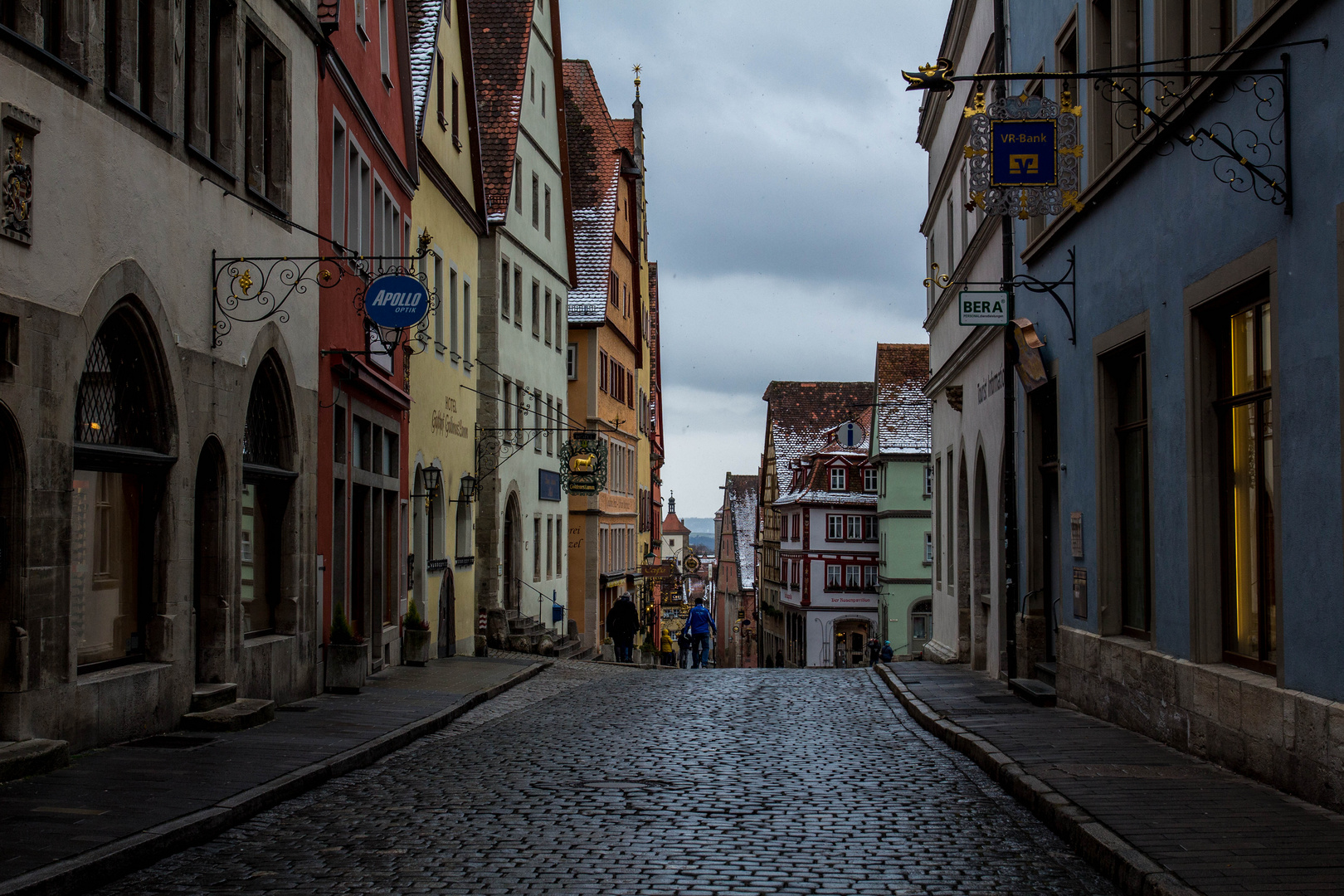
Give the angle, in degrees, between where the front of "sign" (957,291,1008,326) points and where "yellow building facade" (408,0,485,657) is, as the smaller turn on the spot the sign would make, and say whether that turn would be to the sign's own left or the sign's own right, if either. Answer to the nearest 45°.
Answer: approximately 135° to the sign's own right

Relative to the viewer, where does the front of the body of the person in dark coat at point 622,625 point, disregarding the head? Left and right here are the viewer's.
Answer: facing away from the viewer

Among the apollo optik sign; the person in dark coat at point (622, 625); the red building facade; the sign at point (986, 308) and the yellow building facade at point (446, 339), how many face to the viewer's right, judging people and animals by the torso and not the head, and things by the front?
2

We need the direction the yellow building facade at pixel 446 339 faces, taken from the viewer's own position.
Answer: facing to the right of the viewer

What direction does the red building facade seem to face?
to the viewer's right

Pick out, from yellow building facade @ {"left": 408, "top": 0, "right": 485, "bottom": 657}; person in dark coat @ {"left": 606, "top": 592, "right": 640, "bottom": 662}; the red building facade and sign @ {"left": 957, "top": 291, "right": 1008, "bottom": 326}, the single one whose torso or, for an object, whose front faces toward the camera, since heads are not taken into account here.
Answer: the sign

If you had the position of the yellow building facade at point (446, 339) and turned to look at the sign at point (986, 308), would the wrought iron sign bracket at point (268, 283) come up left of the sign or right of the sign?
right
